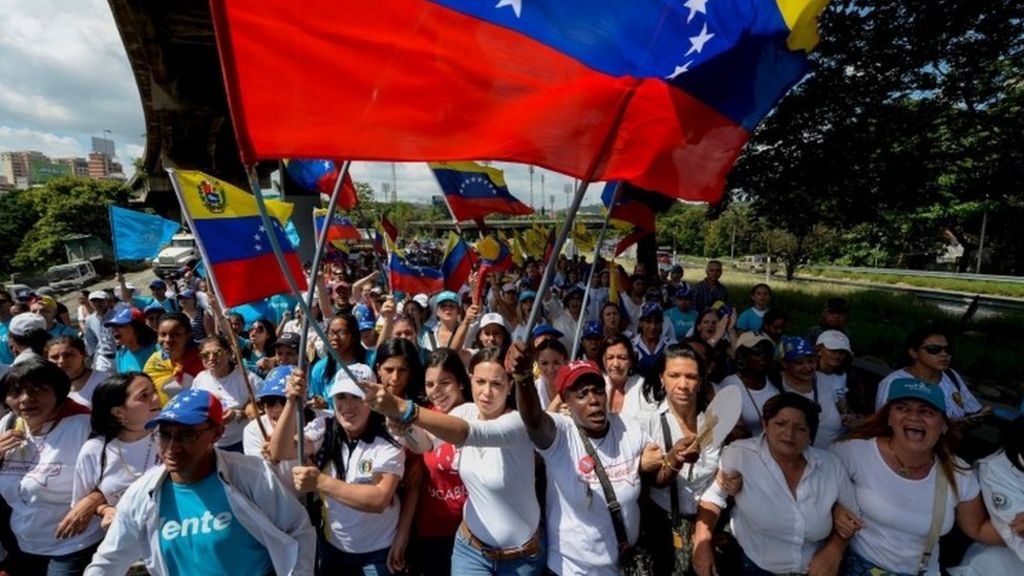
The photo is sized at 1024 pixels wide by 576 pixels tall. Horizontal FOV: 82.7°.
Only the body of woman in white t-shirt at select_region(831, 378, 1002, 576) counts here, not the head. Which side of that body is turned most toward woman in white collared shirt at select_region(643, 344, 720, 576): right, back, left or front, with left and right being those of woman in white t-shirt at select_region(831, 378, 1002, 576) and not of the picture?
right

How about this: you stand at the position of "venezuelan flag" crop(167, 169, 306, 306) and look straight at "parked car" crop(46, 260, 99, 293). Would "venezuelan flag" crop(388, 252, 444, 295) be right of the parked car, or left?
right

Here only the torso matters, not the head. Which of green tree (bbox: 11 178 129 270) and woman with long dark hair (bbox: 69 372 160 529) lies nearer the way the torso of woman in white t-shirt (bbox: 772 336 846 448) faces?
the woman with long dark hair

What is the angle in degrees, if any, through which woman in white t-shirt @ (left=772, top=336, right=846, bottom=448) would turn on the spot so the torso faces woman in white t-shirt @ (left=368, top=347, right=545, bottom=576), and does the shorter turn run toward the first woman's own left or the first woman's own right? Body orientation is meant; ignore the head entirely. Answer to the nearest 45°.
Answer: approximately 45° to the first woman's own right

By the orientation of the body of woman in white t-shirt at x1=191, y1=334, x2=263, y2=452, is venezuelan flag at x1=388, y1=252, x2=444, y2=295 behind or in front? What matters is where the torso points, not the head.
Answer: behind

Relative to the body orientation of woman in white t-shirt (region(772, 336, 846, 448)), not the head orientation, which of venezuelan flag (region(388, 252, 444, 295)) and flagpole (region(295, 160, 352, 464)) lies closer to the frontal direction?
the flagpole

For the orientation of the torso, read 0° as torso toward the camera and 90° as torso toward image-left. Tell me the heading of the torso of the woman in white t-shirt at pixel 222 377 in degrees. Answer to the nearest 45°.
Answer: approximately 0°
